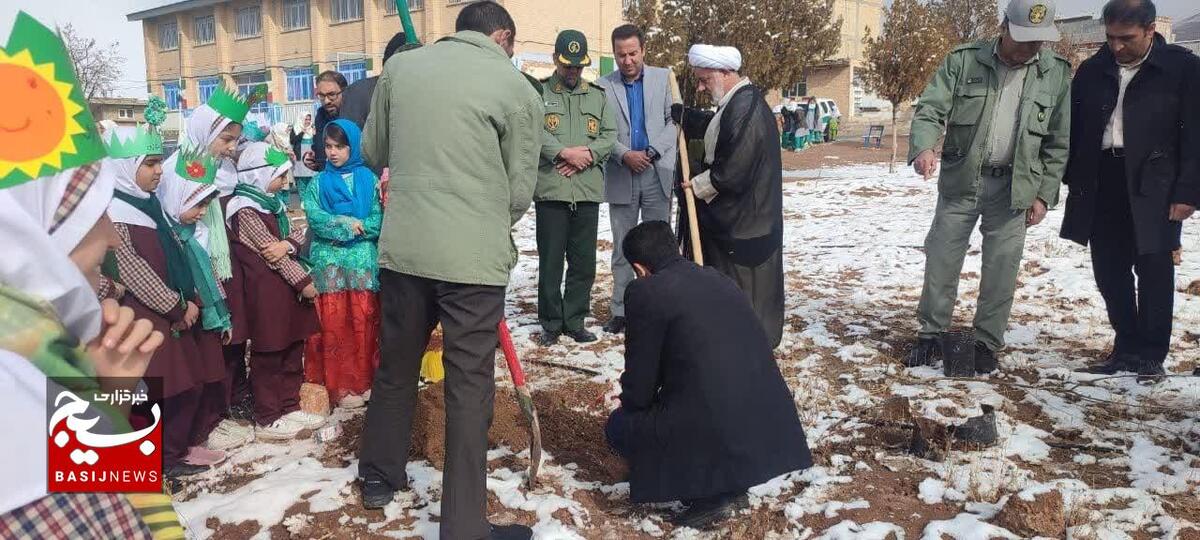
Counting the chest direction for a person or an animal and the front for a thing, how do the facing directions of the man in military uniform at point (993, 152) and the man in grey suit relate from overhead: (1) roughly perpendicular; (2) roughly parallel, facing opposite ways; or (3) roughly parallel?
roughly parallel

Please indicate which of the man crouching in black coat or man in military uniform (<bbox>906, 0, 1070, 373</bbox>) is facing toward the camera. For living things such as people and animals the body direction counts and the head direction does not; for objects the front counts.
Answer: the man in military uniform

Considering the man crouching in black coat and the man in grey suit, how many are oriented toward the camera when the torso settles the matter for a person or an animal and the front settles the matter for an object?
1

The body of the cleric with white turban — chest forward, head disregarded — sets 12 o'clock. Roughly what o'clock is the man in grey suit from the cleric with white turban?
The man in grey suit is roughly at 2 o'clock from the cleric with white turban.

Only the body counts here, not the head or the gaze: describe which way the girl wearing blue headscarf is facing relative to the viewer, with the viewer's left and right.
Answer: facing the viewer and to the right of the viewer

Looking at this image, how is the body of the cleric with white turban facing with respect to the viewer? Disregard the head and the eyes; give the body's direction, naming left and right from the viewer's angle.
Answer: facing to the left of the viewer

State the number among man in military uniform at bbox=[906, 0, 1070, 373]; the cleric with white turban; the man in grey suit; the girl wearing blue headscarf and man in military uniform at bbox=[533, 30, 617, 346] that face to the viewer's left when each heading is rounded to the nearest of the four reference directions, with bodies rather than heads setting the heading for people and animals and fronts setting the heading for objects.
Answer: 1

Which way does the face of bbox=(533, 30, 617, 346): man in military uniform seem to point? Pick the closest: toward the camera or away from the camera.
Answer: toward the camera

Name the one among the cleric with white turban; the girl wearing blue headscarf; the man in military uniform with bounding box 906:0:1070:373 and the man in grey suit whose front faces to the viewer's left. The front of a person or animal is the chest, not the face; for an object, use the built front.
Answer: the cleric with white turban

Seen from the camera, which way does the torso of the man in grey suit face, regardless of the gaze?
toward the camera

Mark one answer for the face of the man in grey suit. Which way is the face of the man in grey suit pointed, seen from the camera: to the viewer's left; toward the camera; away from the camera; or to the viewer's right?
toward the camera

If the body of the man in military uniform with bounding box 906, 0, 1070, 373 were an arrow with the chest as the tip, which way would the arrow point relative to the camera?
toward the camera

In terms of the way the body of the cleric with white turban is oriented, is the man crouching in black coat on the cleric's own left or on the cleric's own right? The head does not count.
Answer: on the cleric's own left

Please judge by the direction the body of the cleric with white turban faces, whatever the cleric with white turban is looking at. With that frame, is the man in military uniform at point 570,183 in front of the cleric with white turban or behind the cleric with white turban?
in front

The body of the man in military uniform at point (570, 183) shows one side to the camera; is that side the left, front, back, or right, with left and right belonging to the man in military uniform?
front
